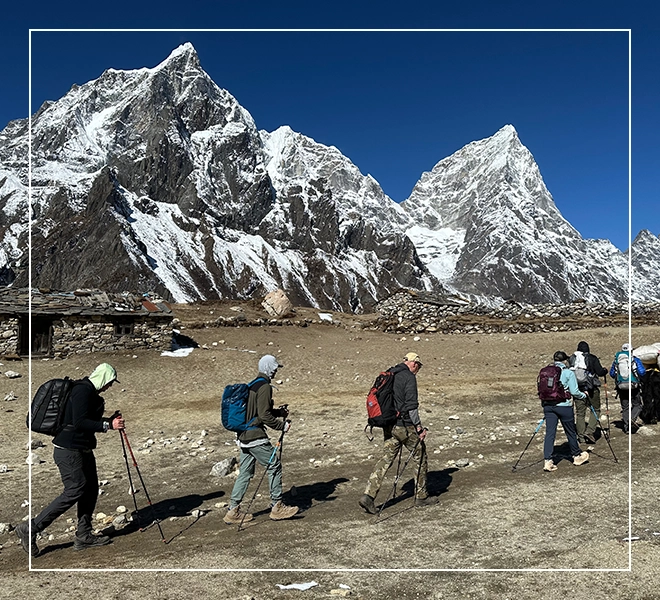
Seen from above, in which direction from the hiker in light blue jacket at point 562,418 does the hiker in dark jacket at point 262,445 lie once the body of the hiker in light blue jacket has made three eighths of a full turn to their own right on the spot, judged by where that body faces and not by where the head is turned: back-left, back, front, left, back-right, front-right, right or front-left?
front-right

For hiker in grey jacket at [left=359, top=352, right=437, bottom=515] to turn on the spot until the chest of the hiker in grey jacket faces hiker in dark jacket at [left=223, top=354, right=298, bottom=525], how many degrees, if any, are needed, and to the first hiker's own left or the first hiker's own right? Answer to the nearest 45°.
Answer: approximately 180°

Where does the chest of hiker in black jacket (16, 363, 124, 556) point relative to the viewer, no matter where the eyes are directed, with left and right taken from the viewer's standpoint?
facing to the right of the viewer

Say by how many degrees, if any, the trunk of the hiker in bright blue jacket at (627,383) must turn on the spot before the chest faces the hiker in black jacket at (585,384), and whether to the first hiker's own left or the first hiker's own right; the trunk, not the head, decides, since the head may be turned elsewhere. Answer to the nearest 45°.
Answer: approximately 135° to the first hiker's own left

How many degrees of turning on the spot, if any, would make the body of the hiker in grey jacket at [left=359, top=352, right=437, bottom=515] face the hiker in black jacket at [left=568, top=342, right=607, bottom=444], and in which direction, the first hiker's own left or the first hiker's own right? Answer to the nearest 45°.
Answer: approximately 45° to the first hiker's own left

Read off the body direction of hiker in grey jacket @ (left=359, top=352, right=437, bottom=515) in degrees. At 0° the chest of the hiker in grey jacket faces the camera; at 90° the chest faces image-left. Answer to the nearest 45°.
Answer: approximately 270°

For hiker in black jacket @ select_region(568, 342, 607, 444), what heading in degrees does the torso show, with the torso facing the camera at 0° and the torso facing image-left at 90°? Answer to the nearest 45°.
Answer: approximately 225°

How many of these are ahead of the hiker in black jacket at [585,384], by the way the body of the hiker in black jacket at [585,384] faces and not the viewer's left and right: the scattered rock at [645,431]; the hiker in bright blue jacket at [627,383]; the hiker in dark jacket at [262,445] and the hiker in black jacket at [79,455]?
2

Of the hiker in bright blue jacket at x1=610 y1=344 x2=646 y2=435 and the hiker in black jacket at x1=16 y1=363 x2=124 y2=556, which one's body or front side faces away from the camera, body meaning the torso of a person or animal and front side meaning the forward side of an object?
the hiker in bright blue jacket

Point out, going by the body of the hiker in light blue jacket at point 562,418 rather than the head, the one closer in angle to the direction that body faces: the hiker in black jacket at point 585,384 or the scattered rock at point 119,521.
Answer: the hiker in black jacket

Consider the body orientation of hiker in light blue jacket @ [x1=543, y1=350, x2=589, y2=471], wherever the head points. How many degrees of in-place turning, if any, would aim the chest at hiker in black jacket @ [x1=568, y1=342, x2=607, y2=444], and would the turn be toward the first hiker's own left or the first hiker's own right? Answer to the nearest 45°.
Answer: approximately 45° to the first hiker's own left

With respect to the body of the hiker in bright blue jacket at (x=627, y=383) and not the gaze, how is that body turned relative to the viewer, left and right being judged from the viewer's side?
facing away from the viewer
